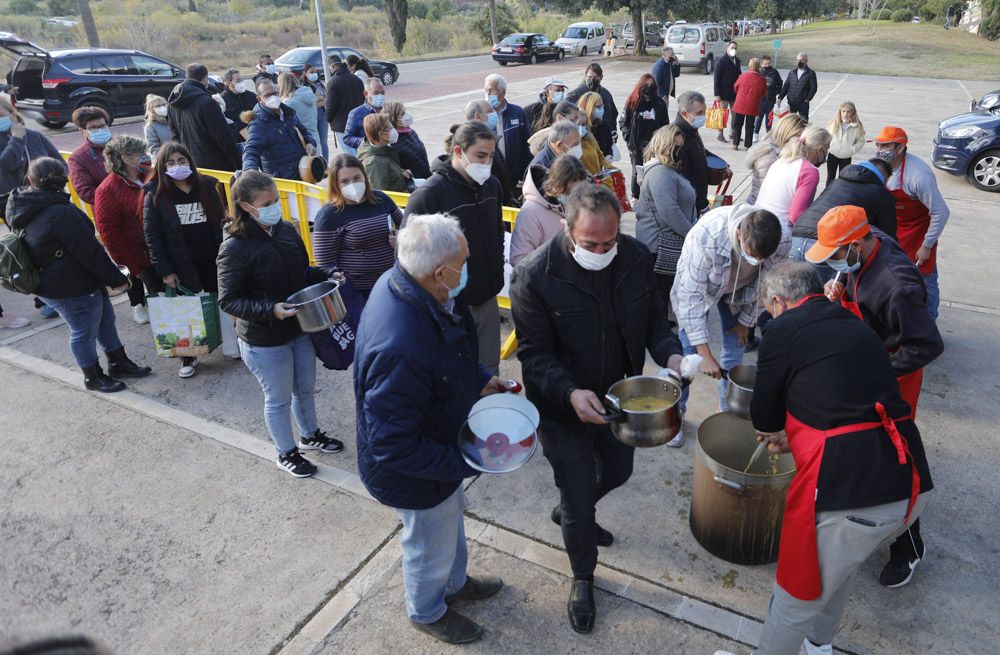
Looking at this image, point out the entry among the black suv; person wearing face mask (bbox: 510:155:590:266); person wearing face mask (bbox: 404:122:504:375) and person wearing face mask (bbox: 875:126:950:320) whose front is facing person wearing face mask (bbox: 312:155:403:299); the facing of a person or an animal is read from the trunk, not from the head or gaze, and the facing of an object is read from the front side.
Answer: person wearing face mask (bbox: 875:126:950:320)

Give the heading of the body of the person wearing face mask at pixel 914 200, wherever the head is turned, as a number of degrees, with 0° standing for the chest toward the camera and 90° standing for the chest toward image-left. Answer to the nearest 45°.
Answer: approximately 45°

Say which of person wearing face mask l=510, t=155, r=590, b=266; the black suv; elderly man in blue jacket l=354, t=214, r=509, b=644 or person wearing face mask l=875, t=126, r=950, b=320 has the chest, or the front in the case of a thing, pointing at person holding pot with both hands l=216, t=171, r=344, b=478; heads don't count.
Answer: person wearing face mask l=875, t=126, r=950, b=320

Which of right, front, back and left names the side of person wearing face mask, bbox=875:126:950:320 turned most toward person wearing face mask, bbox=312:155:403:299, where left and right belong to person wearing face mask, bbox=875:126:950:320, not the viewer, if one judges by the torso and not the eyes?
front

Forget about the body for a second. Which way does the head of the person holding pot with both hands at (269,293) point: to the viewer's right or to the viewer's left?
to the viewer's right

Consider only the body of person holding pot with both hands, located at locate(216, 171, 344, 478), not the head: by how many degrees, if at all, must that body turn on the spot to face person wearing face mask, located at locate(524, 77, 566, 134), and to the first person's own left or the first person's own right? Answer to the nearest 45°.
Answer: approximately 90° to the first person's own left

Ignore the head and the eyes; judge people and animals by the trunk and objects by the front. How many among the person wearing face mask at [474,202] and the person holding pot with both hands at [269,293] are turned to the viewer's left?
0

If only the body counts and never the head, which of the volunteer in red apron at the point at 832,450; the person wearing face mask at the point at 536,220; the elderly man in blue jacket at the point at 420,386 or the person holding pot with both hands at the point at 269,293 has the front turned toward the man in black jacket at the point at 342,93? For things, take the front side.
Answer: the volunteer in red apron

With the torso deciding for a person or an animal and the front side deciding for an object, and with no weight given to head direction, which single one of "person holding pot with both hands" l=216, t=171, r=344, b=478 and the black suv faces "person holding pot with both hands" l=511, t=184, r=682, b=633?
"person holding pot with both hands" l=216, t=171, r=344, b=478

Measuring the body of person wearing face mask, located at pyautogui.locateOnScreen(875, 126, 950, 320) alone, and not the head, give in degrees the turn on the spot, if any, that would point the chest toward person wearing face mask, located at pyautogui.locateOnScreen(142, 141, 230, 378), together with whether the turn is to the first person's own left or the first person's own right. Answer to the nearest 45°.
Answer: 0° — they already face them

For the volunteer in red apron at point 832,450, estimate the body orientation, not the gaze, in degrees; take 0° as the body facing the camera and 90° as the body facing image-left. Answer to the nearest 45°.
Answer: approximately 135°

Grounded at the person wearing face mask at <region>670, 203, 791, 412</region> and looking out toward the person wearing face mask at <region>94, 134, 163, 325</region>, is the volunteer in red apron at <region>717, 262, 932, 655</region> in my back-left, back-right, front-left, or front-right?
back-left
